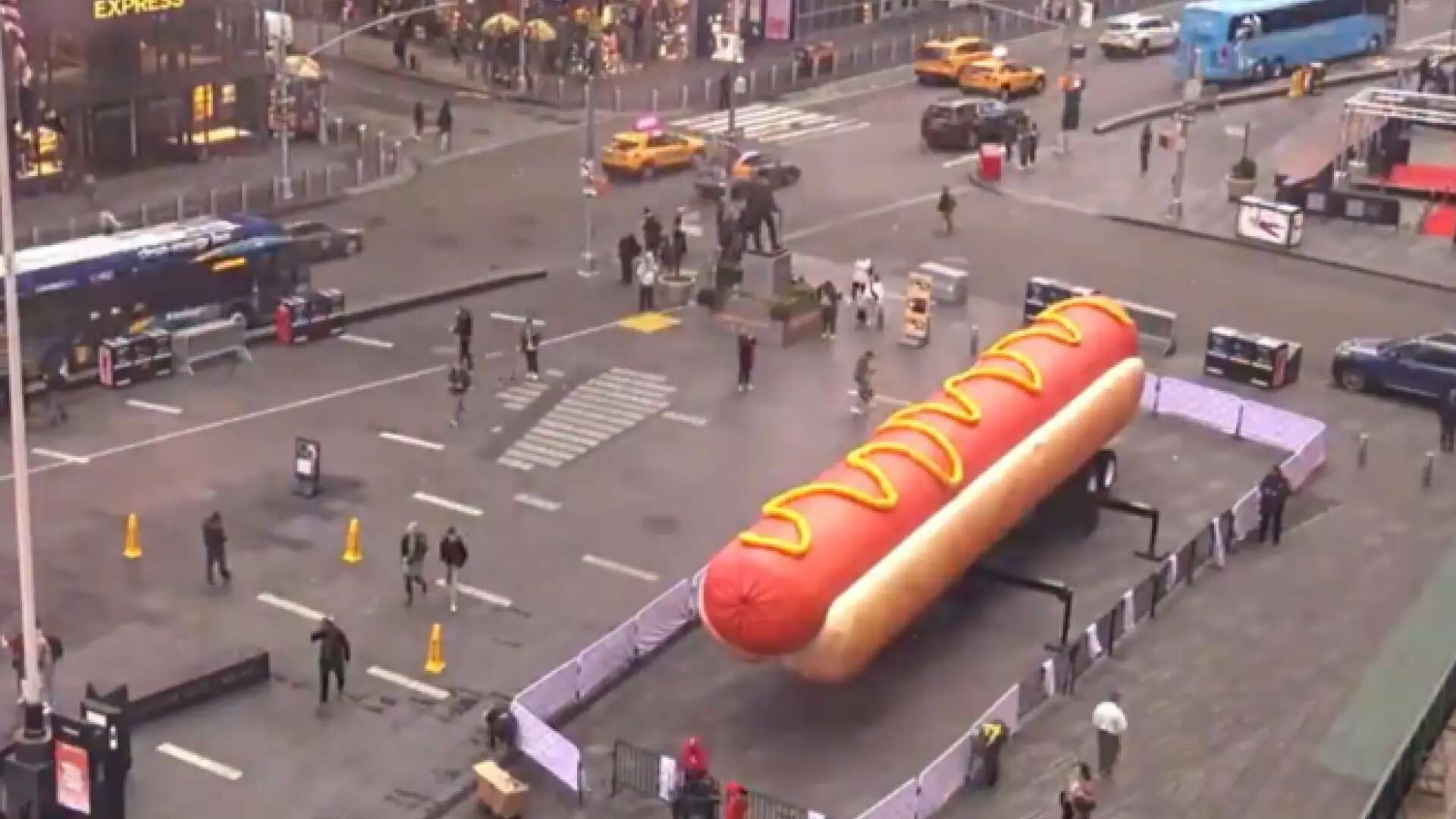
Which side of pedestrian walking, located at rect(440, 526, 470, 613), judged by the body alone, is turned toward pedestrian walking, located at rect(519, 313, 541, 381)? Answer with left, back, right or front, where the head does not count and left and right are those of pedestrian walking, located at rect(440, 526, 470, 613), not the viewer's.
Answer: back

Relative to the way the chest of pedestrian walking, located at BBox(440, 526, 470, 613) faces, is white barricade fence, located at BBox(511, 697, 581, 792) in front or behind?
in front

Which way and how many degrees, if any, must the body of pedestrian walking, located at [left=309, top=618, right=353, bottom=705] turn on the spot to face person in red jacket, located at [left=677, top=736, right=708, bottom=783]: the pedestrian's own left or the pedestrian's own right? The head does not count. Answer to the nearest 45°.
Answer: approximately 90° to the pedestrian's own left

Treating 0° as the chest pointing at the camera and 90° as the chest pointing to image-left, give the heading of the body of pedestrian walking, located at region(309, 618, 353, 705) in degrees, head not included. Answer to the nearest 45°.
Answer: approximately 45°

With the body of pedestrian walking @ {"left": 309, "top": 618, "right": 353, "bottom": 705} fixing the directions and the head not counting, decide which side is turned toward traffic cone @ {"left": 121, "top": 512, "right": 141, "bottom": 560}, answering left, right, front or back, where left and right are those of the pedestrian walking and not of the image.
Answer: right

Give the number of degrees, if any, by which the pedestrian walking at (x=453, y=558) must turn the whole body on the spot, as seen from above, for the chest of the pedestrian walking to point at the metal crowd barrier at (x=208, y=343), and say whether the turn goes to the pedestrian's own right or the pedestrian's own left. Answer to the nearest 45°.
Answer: approximately 180°

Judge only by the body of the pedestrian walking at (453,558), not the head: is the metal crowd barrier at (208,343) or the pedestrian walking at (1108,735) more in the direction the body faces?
the pedestrian walking

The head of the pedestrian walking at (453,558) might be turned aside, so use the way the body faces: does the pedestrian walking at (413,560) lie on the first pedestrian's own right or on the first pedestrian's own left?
on the first pedestrian's own right

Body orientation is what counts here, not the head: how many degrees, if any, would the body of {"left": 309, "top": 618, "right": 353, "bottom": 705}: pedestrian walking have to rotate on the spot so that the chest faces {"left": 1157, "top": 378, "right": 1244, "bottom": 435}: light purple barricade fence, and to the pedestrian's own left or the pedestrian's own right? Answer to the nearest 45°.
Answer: approximately 180°
